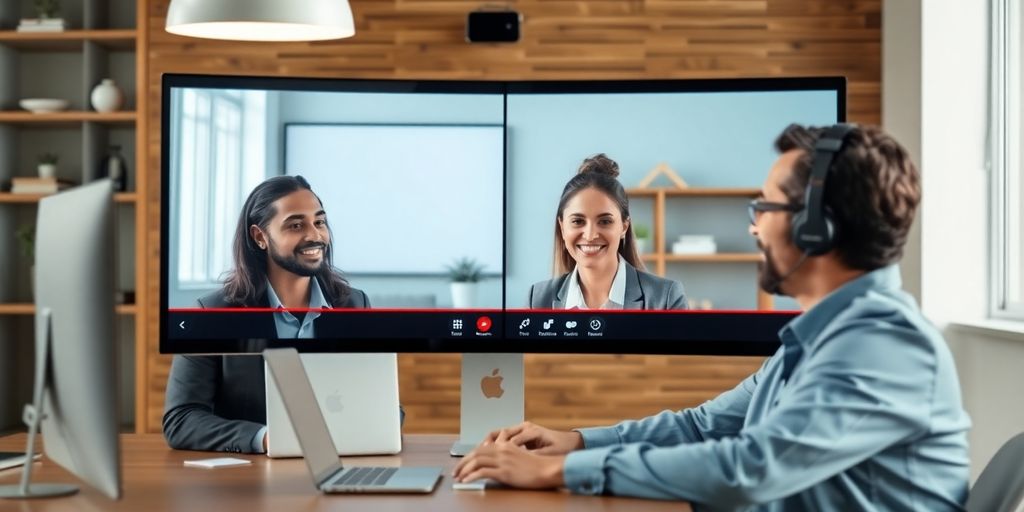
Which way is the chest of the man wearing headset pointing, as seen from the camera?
to the viewer's left

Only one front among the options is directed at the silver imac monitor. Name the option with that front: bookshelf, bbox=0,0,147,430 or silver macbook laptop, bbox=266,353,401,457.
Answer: the bookshelf

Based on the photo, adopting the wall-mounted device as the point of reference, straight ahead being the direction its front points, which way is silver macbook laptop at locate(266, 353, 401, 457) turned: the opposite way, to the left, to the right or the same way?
the opposite way

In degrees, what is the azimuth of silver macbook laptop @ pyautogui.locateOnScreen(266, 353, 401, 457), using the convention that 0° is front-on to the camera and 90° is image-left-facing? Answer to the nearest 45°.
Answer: approximately 180°

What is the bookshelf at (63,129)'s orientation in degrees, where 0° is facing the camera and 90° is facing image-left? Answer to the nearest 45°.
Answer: approximately 0°

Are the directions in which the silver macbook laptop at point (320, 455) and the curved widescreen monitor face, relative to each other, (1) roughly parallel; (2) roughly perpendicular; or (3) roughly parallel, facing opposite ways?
roughly perpendicular

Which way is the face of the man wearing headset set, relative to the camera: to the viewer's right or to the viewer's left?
to the viewer's left
